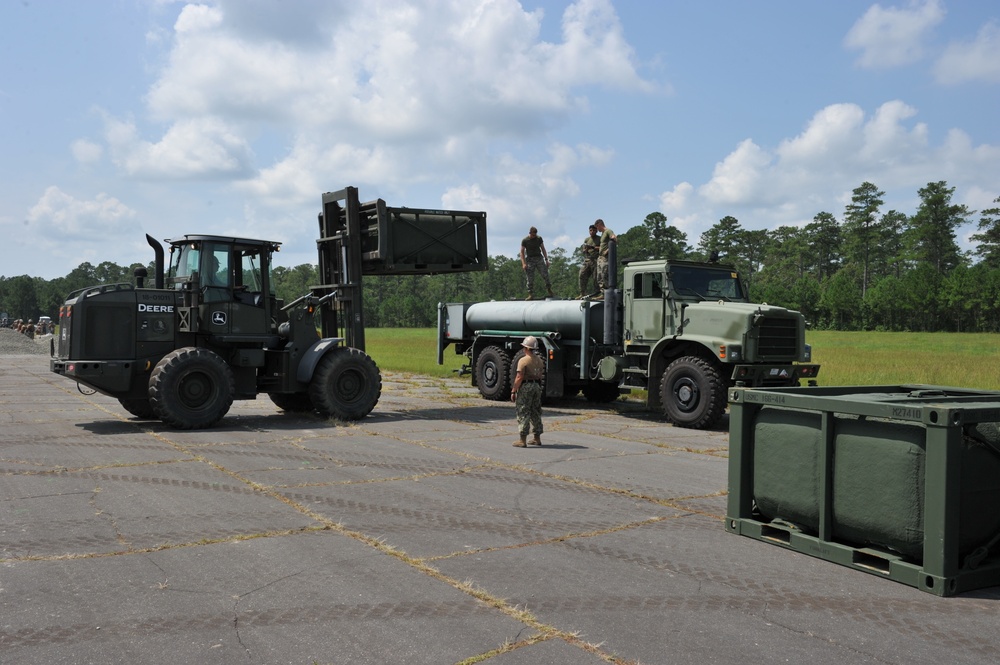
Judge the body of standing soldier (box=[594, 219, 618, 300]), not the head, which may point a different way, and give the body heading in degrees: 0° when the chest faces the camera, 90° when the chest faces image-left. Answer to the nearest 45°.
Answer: approximately 90°

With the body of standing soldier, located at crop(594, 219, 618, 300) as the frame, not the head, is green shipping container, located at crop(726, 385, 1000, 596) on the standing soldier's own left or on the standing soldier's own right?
on the standing soldier's own left

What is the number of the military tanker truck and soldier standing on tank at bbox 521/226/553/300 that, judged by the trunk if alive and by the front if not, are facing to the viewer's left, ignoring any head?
0

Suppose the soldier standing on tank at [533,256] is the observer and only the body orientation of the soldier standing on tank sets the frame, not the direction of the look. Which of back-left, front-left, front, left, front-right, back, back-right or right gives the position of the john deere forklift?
front-right

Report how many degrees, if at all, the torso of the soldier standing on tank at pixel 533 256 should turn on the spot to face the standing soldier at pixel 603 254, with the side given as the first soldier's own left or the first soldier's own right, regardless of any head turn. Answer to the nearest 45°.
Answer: approximately 45° to the first soldier's own left

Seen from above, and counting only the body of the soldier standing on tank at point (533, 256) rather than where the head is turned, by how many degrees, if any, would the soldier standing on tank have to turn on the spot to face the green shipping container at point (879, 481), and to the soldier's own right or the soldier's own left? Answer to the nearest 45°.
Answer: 0° — they already face it

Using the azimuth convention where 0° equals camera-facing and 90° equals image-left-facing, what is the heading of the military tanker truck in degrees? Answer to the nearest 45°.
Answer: approximately 315°
